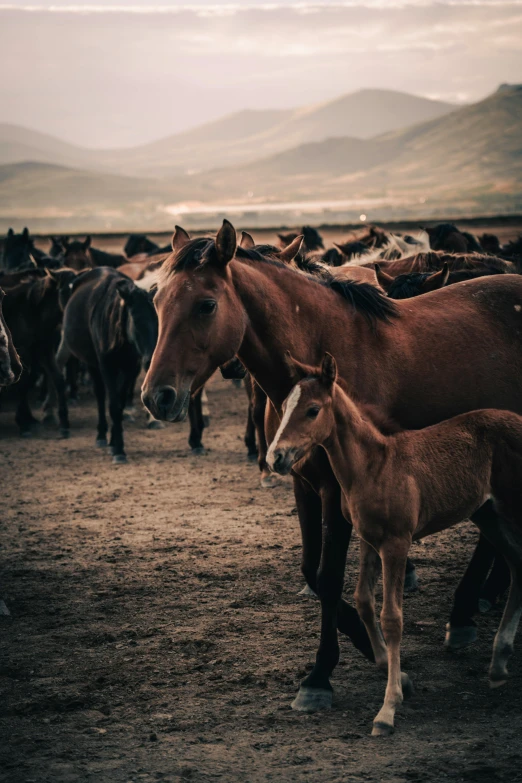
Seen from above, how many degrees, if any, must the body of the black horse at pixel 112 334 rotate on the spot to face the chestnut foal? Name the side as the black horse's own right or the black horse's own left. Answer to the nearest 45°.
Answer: approximately 45° to the black horse's own right

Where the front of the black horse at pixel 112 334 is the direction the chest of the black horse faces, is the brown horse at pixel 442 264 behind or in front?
in front

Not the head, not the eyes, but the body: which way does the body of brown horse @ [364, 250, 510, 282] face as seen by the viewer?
to the viewer's left

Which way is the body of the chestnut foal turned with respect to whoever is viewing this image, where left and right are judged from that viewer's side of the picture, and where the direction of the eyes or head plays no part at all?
facing the viewer and to the left of the viewer

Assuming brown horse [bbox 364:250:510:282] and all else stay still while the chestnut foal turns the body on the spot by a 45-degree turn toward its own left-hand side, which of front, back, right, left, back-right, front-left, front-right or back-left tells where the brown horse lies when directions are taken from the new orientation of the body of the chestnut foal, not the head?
back

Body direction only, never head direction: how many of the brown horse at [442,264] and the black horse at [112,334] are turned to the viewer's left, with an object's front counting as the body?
1

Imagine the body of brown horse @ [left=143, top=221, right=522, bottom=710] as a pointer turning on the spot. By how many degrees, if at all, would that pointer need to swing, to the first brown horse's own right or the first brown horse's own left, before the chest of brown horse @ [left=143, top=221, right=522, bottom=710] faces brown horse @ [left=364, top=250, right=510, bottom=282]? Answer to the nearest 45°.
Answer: approximately 135° to the first brown horse's own right

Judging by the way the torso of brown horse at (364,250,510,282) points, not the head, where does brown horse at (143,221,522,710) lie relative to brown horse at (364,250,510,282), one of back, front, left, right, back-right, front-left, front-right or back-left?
left
